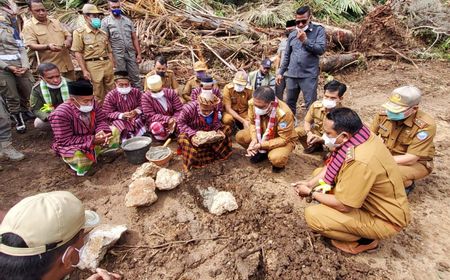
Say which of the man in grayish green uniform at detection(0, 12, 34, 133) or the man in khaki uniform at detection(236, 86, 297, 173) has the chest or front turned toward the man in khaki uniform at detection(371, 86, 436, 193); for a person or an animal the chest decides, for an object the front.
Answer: the man in grayish green uniform at detection(0, 12, 34, 133)

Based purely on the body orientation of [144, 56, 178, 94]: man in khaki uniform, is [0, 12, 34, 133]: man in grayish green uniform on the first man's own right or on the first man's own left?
on the first man's own right

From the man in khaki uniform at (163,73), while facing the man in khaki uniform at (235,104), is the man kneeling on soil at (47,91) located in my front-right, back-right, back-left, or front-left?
back-right

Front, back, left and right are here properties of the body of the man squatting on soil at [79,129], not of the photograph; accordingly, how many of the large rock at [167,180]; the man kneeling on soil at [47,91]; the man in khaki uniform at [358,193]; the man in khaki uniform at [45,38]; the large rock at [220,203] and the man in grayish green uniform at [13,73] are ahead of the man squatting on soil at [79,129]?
3

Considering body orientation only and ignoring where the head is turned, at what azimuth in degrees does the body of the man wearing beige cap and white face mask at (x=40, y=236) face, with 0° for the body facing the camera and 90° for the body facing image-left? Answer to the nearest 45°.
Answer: approximately 225°

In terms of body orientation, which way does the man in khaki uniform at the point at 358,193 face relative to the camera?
to the viewer's left
